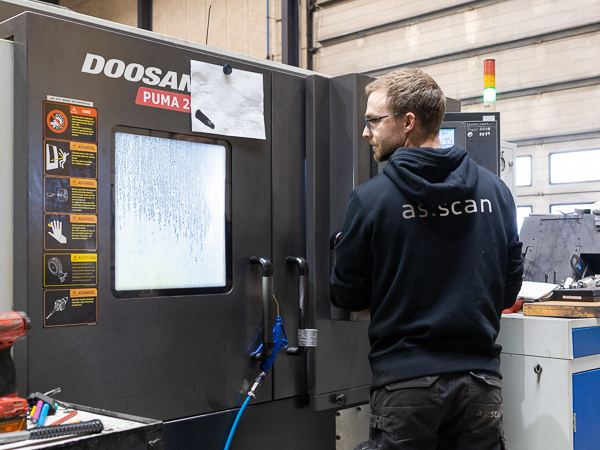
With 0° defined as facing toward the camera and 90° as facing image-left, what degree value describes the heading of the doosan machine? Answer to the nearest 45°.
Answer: approximately 315°

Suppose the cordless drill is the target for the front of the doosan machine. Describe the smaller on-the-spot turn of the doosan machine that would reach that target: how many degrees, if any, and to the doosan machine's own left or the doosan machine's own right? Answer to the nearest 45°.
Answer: approximately 45° to the doosan machine's own right

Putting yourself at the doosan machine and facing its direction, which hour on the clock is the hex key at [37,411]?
The hex key is roughly at 2 o'clock from the doosan machine.

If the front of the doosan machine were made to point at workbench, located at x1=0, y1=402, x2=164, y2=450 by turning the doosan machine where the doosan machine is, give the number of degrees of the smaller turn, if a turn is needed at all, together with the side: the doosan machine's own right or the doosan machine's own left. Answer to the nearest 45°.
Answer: approximately 45° to the doosan machine's own right

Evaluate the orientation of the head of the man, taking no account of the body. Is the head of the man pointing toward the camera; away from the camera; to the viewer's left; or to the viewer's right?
to the viewer's left

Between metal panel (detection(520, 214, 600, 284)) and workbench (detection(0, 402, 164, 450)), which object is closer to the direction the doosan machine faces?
the workbench

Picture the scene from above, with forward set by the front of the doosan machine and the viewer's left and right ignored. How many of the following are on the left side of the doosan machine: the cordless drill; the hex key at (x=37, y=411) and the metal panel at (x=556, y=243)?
1

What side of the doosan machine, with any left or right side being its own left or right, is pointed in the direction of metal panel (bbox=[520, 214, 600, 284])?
left

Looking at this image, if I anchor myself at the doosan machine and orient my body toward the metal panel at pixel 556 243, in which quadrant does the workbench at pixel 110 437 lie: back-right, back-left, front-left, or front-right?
back-right
